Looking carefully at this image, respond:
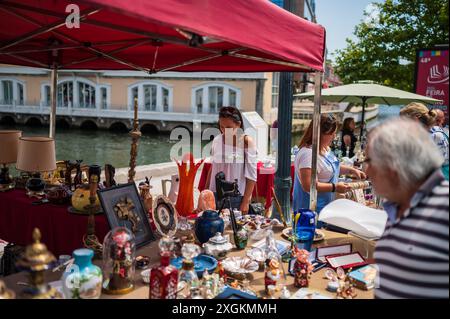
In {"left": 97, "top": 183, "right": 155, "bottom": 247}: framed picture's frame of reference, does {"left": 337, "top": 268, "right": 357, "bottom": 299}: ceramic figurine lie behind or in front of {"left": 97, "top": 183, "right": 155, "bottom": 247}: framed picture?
in front

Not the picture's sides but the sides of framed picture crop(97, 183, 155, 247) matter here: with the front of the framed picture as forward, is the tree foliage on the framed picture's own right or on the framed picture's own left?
on the framed picture's own left

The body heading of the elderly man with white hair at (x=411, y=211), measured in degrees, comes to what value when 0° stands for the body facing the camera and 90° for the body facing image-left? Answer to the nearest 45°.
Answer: approximately 90°

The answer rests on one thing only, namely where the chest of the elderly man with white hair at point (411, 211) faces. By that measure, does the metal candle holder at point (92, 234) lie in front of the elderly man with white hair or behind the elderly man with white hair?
in front
